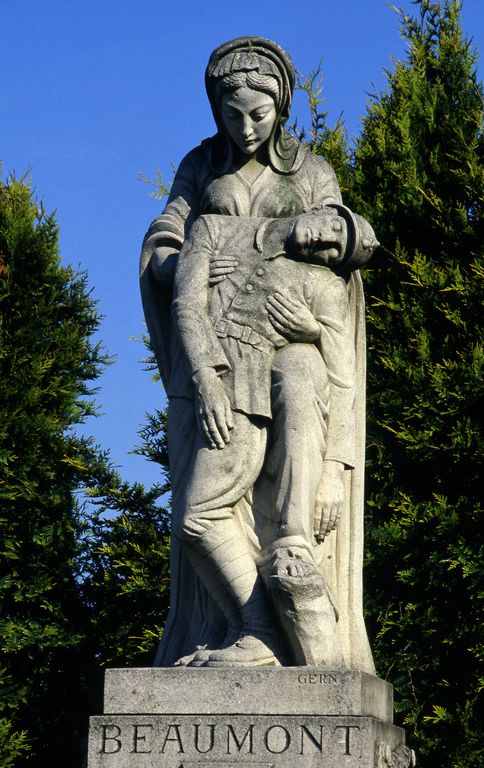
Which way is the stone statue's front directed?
toward the camera

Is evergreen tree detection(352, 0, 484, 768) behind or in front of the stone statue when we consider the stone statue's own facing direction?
behind

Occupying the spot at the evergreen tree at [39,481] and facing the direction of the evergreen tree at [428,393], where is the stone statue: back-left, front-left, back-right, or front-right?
front-right

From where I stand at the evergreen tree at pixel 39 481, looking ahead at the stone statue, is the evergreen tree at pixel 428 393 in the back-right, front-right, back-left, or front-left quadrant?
front-left
